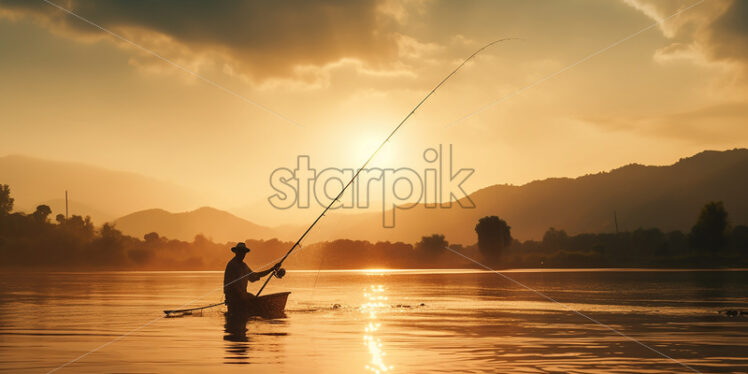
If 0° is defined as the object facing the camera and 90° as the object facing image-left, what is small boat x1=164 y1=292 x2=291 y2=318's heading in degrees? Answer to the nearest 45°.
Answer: approximately 270°

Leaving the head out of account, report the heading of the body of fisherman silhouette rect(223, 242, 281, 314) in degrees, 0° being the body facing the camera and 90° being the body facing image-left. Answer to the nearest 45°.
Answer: approximately 270°
